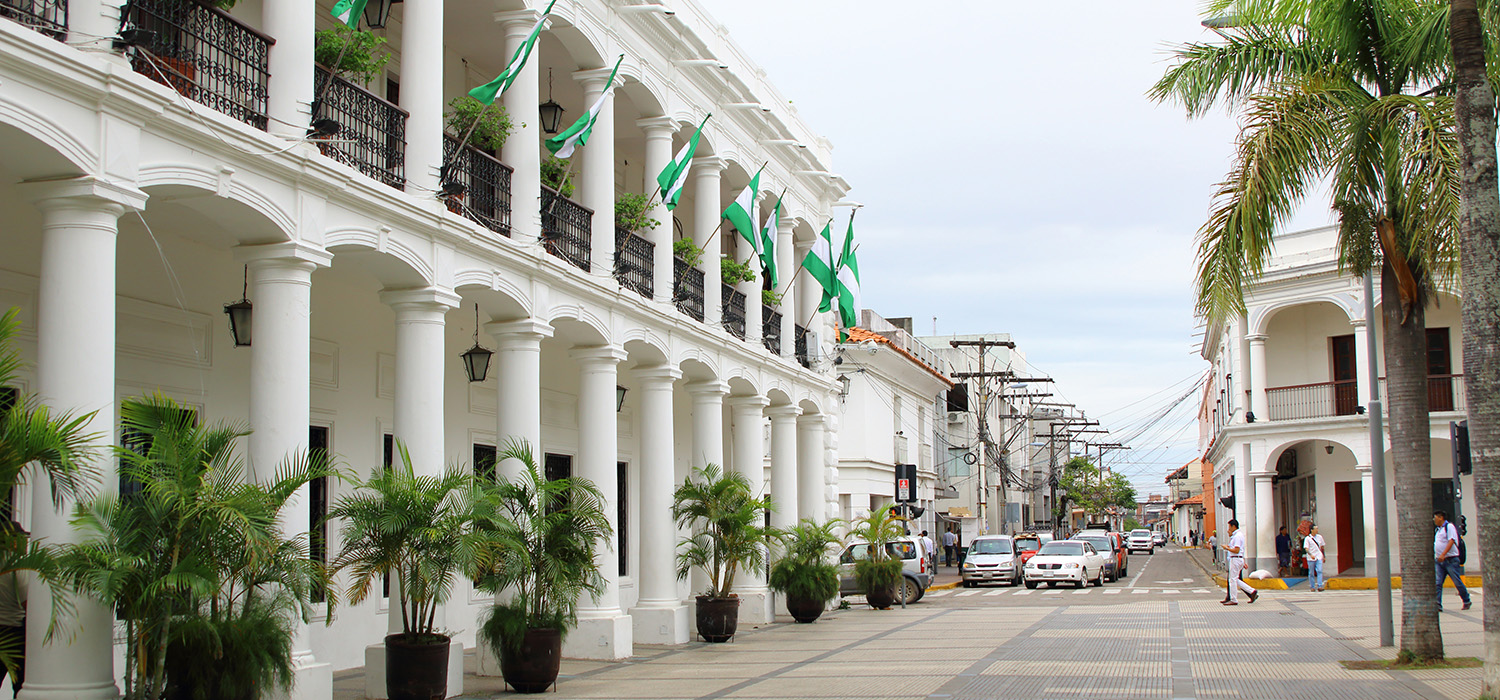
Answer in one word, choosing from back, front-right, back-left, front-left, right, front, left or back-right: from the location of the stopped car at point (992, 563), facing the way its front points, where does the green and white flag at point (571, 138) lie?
front

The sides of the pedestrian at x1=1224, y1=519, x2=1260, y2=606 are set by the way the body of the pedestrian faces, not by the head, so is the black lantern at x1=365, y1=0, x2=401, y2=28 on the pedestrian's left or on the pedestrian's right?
on the pedestrian's left

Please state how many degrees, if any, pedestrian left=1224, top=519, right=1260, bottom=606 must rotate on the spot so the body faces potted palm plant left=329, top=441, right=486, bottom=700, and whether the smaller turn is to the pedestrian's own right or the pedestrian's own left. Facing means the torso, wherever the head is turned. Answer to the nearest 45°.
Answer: approximately 90° to the pedestrian's own left

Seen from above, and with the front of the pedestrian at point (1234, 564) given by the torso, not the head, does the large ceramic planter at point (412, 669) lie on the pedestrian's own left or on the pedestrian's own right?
on the pedestrian's own left

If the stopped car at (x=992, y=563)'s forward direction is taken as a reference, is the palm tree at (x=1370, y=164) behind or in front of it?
in front

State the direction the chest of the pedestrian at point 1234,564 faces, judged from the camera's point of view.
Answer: to the viewer's left

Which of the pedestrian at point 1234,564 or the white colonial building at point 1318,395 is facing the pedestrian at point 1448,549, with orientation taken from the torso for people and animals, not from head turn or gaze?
the white colonial building

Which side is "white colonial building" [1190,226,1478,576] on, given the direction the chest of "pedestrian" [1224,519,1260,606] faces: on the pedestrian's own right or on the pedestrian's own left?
on the pedestrian's own right

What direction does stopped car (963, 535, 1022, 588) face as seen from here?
toward the camera

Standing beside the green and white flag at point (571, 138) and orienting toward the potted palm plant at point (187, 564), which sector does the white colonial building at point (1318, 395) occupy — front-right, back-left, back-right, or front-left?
back-left

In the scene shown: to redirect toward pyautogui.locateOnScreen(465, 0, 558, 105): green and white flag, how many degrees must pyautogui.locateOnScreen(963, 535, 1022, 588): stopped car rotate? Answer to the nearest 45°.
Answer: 0° — it already faces it

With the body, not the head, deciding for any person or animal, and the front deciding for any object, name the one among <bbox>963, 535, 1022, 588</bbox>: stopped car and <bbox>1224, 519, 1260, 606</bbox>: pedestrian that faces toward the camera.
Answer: the stopped car
